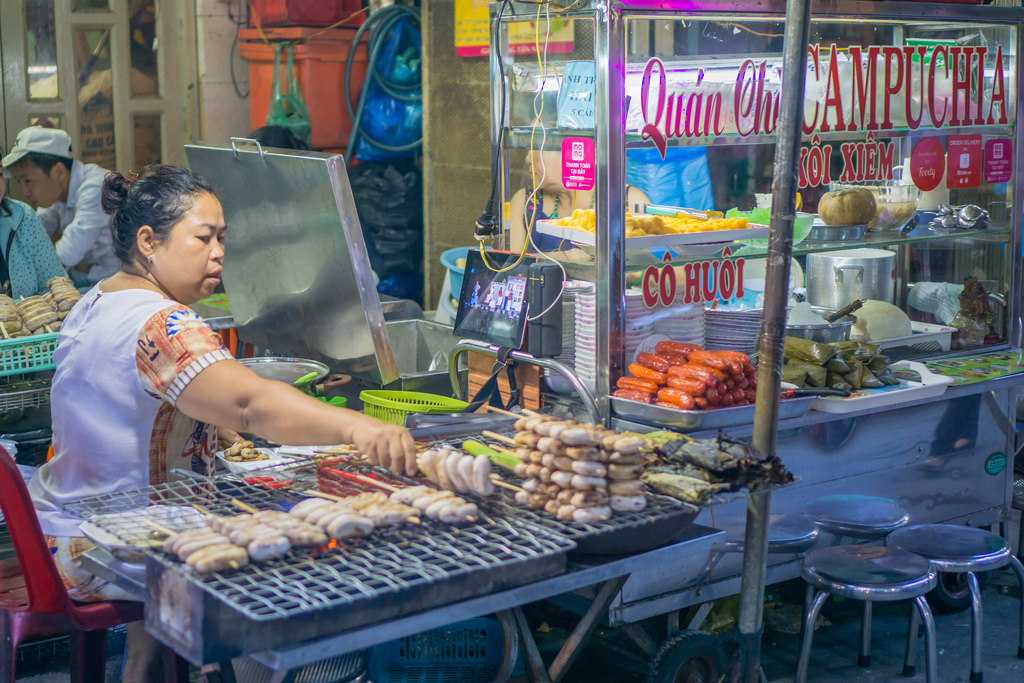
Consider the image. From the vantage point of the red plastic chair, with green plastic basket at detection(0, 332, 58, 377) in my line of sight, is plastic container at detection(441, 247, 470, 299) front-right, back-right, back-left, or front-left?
front-right

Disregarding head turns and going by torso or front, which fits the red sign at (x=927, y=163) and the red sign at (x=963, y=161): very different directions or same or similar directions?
same or similar directions

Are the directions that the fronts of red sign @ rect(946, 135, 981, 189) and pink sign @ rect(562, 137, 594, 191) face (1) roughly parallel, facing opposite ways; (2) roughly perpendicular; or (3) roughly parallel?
roughly parallel

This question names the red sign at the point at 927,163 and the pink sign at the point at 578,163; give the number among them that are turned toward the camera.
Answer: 2

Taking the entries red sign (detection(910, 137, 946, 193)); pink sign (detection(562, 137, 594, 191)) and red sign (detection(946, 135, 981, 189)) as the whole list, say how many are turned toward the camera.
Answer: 3

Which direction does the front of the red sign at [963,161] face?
toward the camera

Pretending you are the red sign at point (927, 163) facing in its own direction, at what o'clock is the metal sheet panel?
The metal sheet panel is roughly at 2 o'clock from the red sign.

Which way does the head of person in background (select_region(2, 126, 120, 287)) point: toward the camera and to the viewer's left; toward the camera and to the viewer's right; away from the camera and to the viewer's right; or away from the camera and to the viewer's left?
toward the camera and to the viewer's left

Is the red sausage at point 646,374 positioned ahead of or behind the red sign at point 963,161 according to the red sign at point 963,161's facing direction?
ahead

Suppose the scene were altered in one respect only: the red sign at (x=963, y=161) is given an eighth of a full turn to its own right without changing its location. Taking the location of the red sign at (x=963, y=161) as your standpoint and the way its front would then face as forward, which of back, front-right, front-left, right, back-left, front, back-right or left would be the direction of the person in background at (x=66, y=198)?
front-right

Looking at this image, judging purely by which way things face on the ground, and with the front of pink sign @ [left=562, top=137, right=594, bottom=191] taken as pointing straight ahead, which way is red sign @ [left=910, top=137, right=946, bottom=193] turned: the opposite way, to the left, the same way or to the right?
the same way

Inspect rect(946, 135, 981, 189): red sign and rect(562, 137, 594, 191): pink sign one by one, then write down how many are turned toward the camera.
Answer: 2
